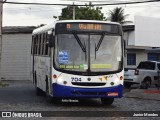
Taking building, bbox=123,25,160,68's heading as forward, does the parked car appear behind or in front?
in front

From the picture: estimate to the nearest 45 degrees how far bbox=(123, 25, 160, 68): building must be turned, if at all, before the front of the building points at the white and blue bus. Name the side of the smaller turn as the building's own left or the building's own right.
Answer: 0° — it already faces it
